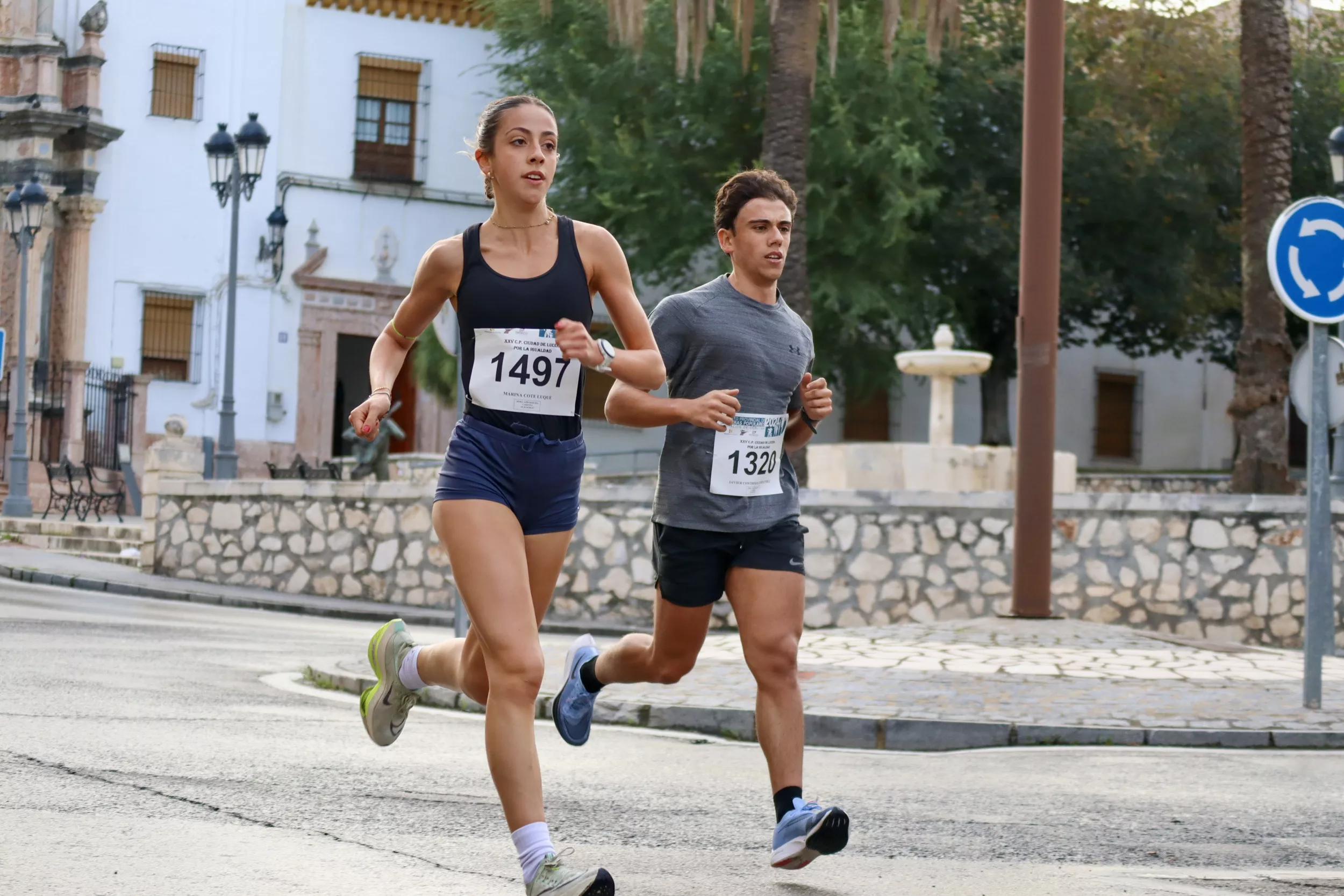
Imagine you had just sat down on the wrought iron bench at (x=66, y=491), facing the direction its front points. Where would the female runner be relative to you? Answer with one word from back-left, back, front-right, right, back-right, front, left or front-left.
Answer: front-right

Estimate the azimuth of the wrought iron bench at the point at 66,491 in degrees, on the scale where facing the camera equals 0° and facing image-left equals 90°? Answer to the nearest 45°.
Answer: approximately 315°

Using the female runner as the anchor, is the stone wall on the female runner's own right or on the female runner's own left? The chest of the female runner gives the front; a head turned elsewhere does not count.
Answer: on the female runner's own left

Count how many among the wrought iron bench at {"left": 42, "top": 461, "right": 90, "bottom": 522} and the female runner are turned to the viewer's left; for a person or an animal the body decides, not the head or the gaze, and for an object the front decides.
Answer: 0

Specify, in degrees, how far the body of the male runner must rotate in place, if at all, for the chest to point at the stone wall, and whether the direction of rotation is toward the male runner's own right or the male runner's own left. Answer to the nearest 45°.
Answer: approximately 135° to the male runner's own left

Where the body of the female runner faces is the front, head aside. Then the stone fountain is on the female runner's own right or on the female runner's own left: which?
on the female runner's own left

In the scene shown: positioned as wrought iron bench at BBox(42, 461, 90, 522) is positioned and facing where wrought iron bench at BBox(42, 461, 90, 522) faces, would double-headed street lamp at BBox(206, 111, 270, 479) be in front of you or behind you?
in front

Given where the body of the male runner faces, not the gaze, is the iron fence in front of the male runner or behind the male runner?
behind

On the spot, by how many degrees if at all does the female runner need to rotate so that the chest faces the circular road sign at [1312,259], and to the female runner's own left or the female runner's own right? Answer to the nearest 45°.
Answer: approximately 90° to the female runner's own left

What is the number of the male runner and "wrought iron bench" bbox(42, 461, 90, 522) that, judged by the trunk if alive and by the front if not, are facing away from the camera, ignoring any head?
0
